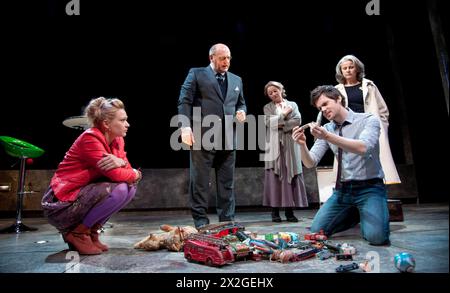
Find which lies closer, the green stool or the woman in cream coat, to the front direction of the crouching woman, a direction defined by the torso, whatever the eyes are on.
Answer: the woman in cream coat

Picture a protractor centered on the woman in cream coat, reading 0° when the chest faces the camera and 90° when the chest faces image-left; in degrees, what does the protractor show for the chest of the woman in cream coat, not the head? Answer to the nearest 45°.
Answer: approximately 45°

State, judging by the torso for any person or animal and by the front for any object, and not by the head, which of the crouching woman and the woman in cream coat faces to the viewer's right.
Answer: the crouching woman

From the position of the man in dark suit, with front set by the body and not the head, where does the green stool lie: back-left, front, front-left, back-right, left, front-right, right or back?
back-right

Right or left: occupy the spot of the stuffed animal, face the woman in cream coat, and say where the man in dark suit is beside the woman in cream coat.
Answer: left

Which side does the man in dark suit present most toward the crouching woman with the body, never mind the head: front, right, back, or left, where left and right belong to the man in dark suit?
right

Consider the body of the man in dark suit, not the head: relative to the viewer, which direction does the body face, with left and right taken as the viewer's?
facing the viewer and to the right of the viewer

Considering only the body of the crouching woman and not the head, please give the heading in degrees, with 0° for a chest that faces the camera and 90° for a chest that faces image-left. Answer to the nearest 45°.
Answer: approximately 270°

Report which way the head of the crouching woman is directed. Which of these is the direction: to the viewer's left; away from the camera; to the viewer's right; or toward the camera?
to the viewer's right

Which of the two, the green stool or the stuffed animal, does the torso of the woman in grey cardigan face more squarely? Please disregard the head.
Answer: the stuffed animal

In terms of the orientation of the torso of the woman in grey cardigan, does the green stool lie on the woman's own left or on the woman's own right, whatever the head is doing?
on the woman's own right

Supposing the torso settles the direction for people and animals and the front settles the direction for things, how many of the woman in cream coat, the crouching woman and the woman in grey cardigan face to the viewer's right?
1

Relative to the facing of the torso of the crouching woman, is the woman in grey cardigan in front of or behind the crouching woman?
in front
